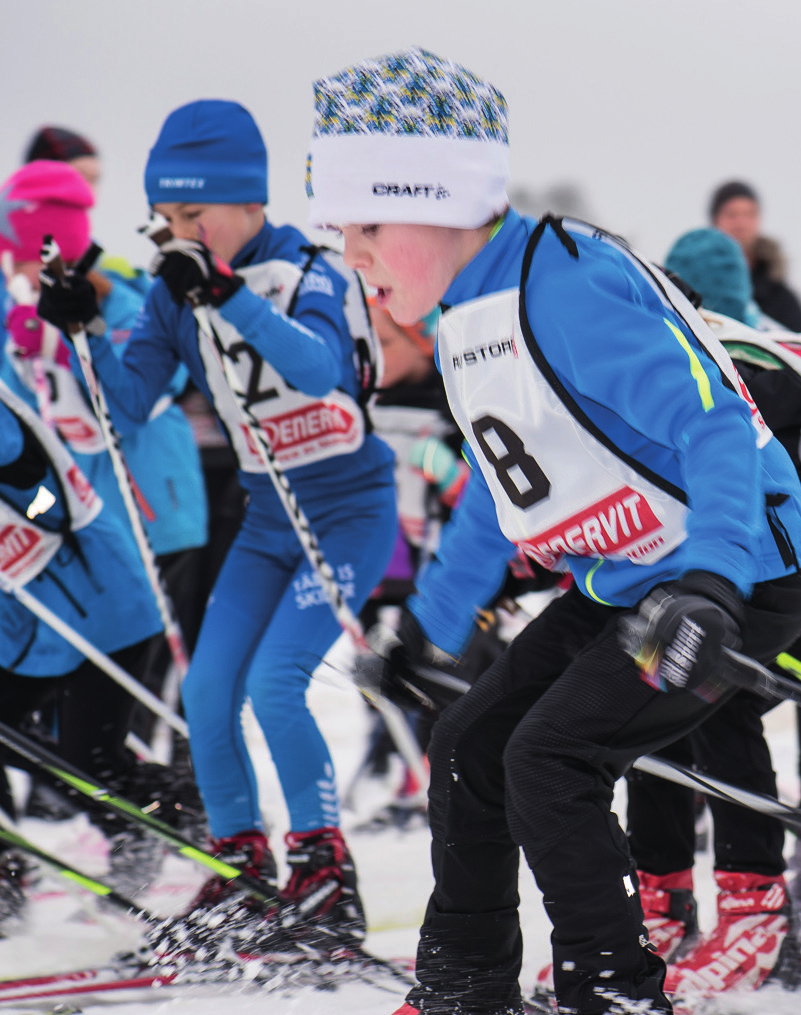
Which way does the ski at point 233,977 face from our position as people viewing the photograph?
facing to the left of the viewer

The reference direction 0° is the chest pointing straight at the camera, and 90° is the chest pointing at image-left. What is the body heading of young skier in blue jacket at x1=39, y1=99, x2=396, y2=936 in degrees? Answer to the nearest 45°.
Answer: approximately 45°

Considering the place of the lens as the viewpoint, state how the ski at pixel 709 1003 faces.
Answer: facing to the left of the viewer

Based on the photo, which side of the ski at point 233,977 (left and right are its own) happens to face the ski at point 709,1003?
back

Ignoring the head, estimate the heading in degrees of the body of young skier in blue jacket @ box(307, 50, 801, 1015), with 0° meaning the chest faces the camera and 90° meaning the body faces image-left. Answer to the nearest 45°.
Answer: approximately 45°

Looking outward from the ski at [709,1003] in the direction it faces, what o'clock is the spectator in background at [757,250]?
The spectator in background is roughly at 3 o'clock from the ski.

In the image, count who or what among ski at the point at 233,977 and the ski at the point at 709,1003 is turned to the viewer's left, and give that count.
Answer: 2
